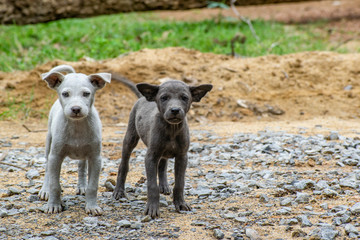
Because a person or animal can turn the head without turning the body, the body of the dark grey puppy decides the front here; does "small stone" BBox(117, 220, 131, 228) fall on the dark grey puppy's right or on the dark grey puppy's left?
on the dark grey puppy's right

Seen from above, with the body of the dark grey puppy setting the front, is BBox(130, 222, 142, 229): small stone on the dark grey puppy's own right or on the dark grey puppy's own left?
on the dark grey puppy's own right

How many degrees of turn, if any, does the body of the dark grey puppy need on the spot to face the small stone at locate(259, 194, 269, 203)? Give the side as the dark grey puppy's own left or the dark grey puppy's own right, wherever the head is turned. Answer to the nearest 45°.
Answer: approximately 45° to the dark grey puppy's own left

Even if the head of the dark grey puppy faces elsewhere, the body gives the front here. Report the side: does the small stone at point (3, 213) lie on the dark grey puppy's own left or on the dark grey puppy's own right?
on the dark grey puppy's own right

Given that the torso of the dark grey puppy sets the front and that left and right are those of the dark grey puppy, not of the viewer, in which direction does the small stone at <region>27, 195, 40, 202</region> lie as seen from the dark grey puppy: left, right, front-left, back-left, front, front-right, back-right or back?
back-right

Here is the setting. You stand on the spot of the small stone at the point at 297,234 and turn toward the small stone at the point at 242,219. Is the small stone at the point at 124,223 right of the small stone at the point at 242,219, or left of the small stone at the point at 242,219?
left

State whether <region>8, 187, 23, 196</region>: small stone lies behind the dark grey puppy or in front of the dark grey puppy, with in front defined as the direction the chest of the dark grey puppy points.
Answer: behind

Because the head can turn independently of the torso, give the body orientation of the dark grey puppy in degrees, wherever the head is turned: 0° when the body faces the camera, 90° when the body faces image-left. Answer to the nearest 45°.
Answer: approximately 315°
